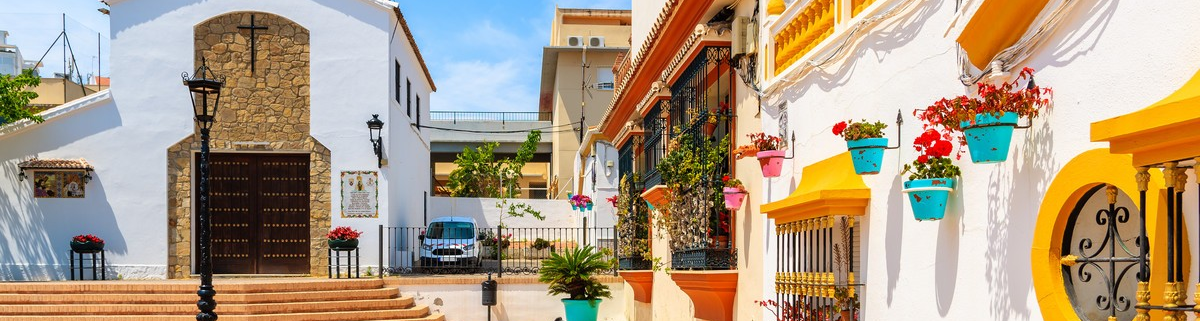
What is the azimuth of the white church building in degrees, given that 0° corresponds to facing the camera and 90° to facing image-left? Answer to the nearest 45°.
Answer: approximately 0°

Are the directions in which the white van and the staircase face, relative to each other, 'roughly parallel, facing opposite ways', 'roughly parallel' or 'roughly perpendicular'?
roughly parallel

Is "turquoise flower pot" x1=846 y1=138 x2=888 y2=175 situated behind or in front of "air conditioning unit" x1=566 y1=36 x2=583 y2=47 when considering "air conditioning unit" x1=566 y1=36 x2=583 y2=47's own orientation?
in front

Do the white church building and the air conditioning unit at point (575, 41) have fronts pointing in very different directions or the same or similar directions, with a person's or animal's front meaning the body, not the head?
same or similar directions

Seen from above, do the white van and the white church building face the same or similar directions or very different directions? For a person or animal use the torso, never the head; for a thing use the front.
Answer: same or similar directions

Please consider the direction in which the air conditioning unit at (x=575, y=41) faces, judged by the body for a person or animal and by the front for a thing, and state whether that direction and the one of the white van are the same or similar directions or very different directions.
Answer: same or similar directions

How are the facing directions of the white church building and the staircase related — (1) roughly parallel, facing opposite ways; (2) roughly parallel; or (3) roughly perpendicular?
roughly parallel

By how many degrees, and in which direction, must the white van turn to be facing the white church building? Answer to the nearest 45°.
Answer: approximately 45° to its right

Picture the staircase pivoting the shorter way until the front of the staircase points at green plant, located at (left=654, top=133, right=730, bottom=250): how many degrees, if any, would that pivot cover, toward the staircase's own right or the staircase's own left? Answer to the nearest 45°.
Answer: approximately 45° to the staircase's own left

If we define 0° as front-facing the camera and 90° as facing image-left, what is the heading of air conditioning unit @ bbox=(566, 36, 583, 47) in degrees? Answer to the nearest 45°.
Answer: approximately 0°

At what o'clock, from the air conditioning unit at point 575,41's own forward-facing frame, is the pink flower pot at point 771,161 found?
The pink flower pot is roughly at 12 o'clock from the air conditioning unit.

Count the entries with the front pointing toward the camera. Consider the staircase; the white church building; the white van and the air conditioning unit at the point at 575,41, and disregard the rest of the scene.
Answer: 4

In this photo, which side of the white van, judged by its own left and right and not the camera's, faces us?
front

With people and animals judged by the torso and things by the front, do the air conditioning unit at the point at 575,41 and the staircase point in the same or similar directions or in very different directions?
same or similar directions
